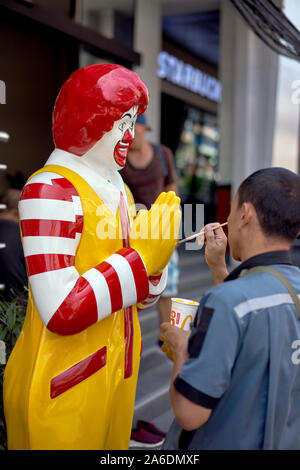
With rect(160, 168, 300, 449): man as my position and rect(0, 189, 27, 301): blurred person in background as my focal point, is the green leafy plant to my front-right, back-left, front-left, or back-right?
front-left

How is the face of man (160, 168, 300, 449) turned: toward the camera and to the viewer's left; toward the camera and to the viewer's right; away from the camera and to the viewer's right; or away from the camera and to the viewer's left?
away from the camera and to the viewer's left

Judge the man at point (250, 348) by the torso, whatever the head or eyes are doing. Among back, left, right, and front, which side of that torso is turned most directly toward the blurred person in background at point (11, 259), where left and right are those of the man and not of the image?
front

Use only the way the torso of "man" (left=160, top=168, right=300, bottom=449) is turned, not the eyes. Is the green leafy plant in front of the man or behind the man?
in front

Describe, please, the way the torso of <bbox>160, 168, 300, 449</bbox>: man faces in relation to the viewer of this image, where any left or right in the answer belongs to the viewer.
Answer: facing away from the viewer and to the left of the viewer

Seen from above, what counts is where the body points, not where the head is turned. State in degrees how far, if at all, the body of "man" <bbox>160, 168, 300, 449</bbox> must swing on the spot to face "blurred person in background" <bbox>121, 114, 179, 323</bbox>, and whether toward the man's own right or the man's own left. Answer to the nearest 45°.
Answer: approximately 45° to the man's own right
